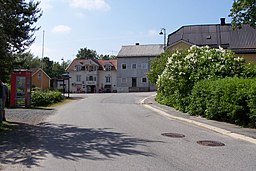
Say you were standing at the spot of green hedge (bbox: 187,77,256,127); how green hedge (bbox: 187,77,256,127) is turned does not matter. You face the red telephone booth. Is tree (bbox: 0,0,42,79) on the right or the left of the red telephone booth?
left

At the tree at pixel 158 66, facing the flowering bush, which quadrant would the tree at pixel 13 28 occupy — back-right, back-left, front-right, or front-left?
front-right

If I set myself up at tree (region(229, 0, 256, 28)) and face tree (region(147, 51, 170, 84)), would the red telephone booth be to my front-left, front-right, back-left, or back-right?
front-left

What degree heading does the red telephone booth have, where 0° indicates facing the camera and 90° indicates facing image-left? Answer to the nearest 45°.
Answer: approximately 0°

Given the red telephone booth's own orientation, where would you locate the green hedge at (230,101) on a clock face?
The green hedge is roughly at 11 o'clock from the red telephone booth.

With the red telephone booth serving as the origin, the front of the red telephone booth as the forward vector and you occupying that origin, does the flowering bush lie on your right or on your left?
on your left

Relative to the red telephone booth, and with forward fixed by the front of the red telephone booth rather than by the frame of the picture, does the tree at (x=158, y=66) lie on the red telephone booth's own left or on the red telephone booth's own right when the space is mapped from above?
on the red telephone booth's own left

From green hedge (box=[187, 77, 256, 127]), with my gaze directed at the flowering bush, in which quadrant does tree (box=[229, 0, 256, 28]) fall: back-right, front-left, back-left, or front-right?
front-right
